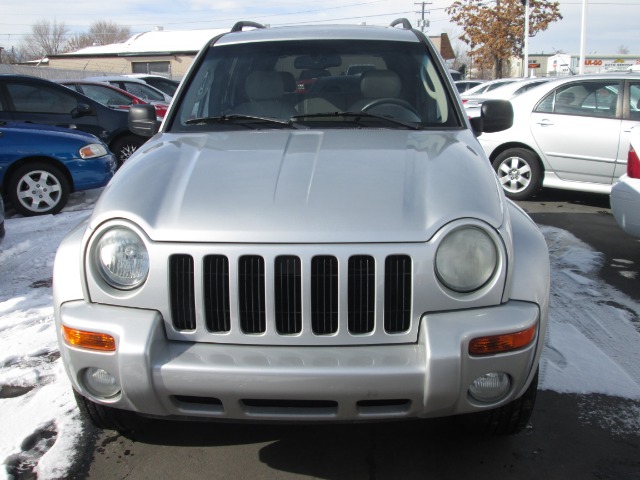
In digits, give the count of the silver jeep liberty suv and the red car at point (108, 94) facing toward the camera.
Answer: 1

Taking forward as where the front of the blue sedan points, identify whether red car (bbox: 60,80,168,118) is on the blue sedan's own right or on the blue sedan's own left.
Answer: on the blue sedan's own left

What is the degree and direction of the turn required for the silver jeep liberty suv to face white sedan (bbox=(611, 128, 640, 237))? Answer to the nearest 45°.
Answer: approximately 135° to its left

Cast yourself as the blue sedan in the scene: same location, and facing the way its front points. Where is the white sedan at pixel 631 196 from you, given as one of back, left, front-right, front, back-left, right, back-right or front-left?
front-right

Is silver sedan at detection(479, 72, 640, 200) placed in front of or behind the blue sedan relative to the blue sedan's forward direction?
in front

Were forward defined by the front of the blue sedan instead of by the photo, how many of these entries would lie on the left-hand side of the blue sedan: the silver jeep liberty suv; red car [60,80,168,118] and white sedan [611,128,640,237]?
1

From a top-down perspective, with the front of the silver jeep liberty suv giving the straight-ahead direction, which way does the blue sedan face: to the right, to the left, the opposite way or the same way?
to the left

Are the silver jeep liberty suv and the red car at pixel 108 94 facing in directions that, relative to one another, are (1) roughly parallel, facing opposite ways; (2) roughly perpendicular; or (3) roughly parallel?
roughly perpendicular

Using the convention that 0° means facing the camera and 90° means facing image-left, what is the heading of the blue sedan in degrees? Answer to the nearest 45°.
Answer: approximately 270°
